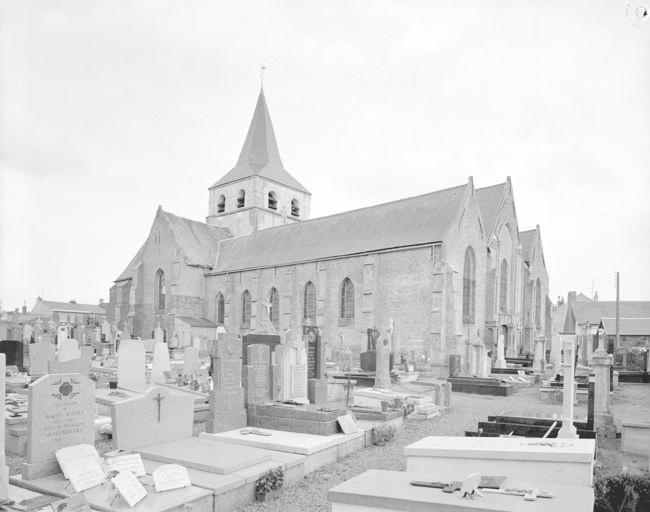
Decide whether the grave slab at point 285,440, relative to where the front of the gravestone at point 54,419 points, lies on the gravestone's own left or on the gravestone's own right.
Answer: on the gravestone's own left

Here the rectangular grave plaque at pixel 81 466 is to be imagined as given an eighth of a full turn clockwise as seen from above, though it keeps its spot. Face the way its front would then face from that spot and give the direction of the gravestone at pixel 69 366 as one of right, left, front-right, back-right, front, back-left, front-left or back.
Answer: back

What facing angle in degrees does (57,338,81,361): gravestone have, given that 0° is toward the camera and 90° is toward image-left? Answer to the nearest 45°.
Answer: approximately 315°

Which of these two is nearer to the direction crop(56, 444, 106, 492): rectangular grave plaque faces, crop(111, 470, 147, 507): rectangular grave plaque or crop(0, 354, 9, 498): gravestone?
the rectangular grave plaque

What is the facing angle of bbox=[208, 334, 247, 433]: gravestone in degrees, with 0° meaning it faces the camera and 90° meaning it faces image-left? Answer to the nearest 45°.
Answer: approximately 315°

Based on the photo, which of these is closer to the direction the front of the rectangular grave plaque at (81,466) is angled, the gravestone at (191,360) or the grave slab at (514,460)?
the grave slab
